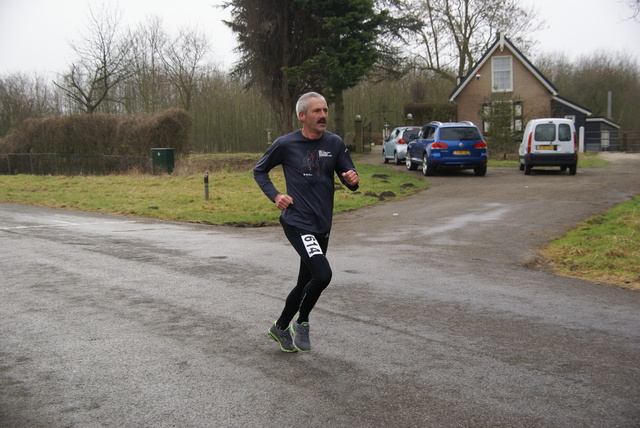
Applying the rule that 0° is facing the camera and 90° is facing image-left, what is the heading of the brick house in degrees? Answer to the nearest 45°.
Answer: approximately 0°

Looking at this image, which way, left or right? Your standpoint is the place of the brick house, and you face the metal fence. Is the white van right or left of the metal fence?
left

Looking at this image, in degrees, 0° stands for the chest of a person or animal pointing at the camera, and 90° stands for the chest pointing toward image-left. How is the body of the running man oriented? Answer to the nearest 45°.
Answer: approximately 315°

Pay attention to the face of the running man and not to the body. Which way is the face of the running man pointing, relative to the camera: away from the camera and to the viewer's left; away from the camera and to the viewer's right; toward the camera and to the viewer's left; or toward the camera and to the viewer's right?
toward the camera and to the viewer's right

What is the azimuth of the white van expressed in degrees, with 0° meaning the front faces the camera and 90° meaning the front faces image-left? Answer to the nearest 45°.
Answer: approximately 180°

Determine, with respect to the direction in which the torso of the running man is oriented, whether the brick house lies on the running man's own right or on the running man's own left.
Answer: on the running man's own left

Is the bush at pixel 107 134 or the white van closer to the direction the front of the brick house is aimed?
the white van

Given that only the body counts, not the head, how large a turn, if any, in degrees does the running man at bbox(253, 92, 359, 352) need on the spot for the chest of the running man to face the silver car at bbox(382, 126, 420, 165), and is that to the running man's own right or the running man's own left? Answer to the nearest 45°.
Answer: approximately 135° to the running man's own left

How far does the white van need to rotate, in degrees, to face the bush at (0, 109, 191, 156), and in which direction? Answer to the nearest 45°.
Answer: approximately 90° to its left

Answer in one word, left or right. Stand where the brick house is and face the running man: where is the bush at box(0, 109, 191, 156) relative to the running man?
right

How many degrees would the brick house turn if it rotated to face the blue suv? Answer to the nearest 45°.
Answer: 0° — it already faces it

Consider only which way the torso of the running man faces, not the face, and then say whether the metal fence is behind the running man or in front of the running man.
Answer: behind

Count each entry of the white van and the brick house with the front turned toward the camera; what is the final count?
1
